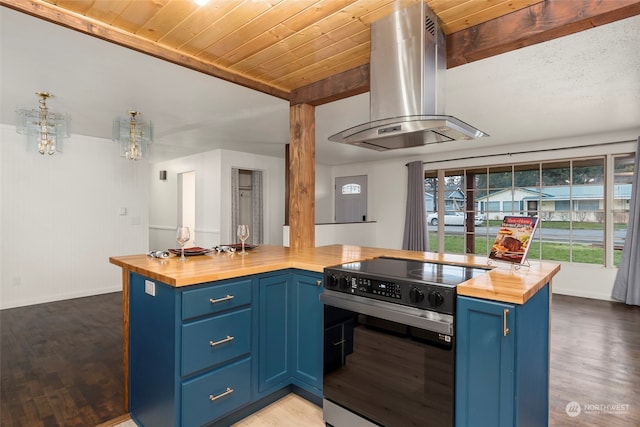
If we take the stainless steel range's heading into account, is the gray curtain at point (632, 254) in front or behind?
behind

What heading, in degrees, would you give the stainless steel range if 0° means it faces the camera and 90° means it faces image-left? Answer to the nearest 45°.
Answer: approximately 45°

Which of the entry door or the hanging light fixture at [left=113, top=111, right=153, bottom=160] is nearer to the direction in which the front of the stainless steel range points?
the hanging light fixture

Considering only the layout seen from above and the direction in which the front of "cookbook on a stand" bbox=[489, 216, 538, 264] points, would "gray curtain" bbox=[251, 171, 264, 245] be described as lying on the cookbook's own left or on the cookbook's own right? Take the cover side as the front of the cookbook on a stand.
on the cookbook's own right

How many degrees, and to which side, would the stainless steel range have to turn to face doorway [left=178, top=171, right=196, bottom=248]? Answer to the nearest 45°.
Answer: approximately 90° to its right

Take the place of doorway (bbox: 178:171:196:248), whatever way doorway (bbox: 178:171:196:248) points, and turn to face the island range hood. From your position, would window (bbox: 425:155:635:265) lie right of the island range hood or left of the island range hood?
left
